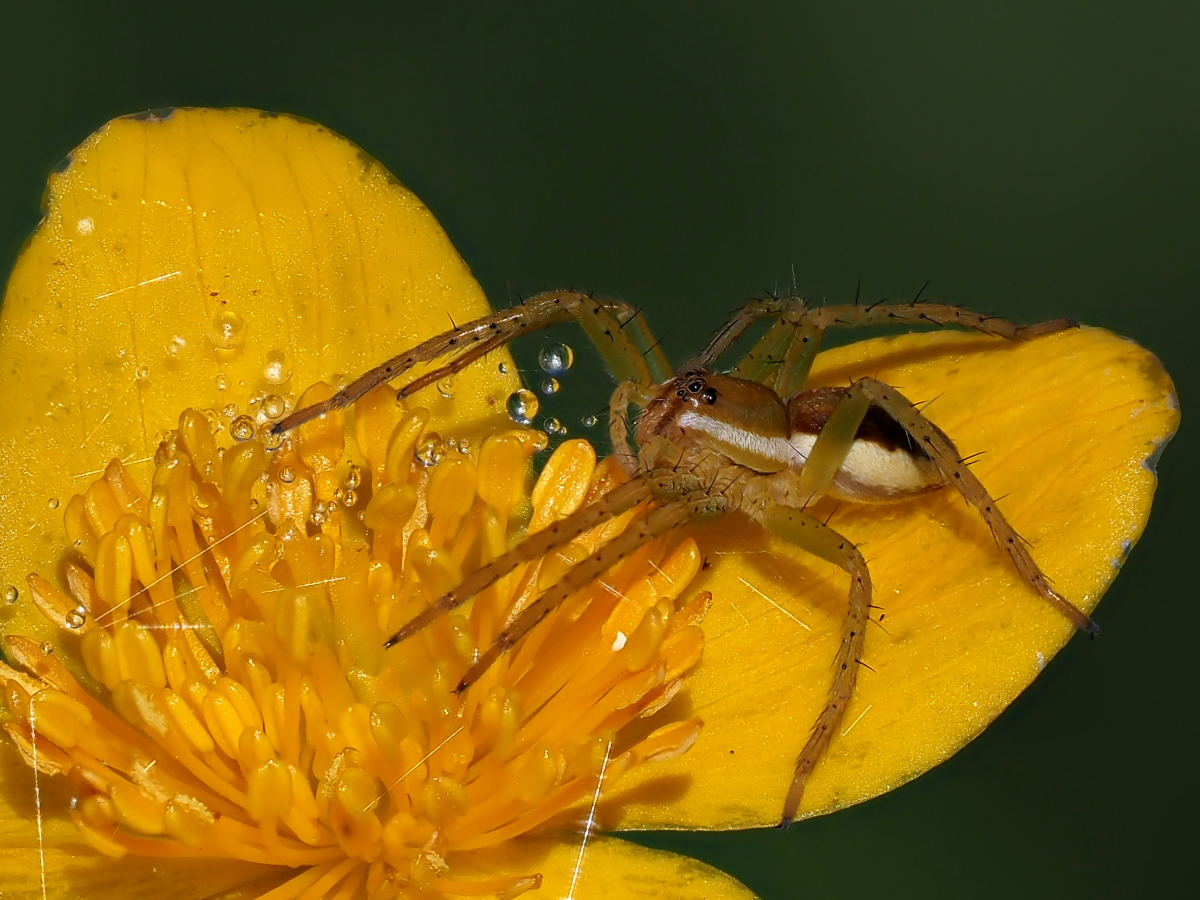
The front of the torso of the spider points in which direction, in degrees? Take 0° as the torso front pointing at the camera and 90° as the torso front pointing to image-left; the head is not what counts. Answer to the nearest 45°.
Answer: approximately 45°
